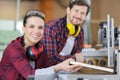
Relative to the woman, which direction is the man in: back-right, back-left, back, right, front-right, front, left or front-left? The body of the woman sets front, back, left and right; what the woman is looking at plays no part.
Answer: left

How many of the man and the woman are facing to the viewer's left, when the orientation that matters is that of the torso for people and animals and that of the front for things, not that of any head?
0

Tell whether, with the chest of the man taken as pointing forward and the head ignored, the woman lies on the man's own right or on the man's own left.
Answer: on the man's own right

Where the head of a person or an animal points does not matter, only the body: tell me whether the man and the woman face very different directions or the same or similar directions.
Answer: same or similar directions

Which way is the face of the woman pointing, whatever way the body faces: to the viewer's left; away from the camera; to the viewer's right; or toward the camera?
toward the camera

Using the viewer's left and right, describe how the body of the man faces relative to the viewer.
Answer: facing the viewer and to the right of the viewer

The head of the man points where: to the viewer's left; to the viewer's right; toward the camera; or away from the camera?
toward the camera
